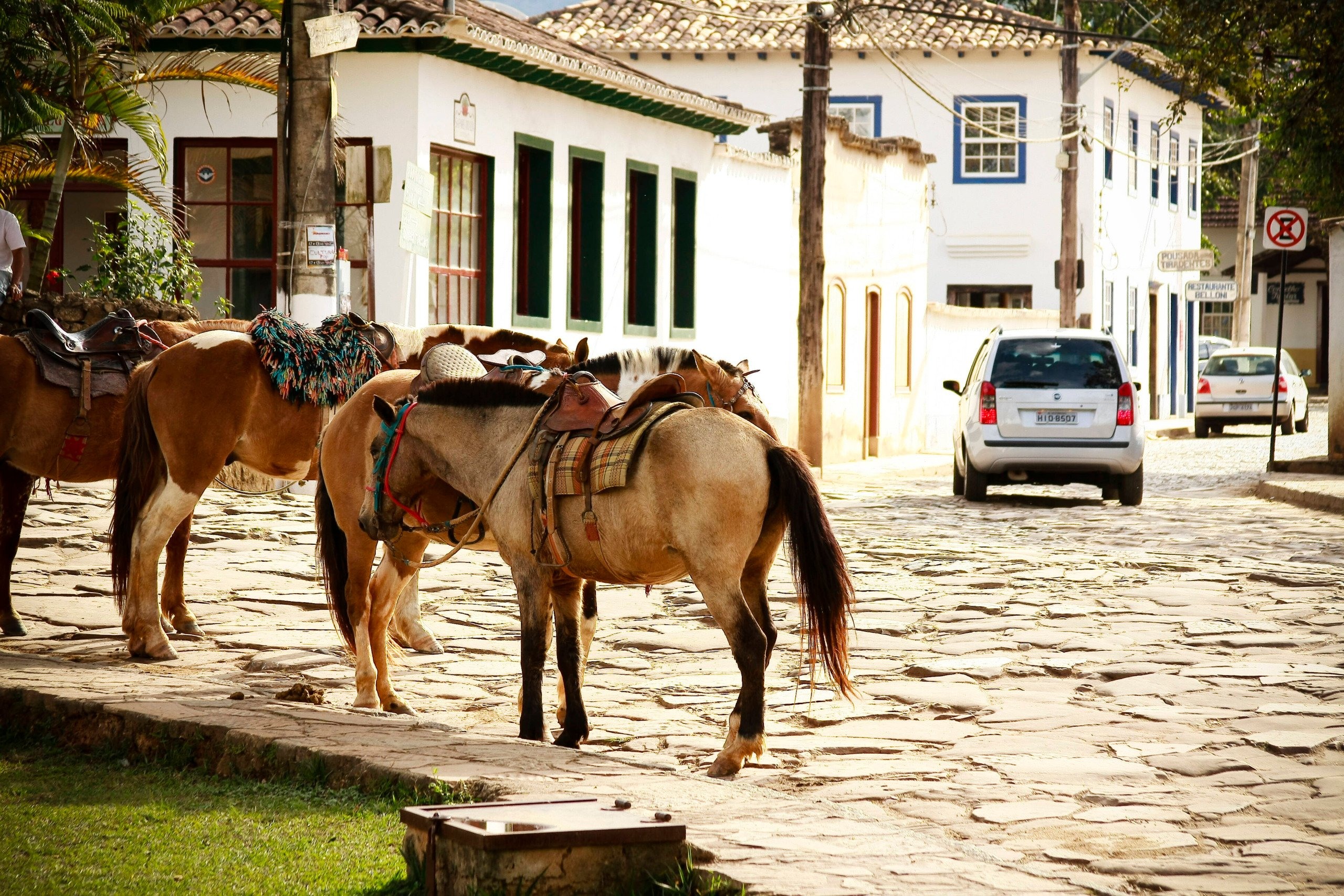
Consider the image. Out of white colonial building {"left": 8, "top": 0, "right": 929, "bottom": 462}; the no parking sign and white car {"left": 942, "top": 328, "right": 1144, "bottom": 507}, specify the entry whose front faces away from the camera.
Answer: the white car

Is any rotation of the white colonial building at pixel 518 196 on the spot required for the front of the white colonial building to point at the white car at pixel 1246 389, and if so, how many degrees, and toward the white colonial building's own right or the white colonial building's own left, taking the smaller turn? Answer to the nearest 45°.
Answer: approximately 90° to the white colonial building's own left

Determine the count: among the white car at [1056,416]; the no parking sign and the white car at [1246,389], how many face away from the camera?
2

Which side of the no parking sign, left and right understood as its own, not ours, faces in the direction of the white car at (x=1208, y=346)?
back

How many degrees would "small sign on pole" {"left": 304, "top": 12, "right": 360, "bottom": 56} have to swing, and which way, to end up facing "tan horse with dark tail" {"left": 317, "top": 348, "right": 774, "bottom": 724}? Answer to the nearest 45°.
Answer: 0° — it already faces it

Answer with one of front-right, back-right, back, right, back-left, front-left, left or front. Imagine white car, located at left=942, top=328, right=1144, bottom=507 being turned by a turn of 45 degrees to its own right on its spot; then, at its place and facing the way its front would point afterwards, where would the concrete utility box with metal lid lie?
back-right

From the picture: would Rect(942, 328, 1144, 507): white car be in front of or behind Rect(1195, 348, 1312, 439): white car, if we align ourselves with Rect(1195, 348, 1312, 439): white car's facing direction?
behind

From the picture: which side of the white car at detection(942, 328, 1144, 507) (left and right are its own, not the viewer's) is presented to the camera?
back

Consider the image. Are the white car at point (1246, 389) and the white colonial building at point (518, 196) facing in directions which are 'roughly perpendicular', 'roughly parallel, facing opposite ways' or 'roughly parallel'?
roughly perpendicular

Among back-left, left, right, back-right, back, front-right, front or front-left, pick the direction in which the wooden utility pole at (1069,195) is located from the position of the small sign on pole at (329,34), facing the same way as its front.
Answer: back-left

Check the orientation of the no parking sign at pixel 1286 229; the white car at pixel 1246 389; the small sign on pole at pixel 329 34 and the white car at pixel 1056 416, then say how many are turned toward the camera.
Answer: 2

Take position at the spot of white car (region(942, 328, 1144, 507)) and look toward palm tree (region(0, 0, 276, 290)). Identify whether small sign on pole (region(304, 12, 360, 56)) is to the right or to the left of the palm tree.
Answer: left

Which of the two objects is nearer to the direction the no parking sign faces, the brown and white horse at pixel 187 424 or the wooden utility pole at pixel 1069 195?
the brown and white horse

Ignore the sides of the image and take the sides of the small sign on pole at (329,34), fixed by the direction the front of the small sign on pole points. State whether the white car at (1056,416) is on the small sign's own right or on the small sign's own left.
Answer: on the small sign's own left

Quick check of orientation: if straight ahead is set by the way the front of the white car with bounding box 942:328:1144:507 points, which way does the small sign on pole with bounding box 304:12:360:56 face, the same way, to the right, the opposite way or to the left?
the opposite way
